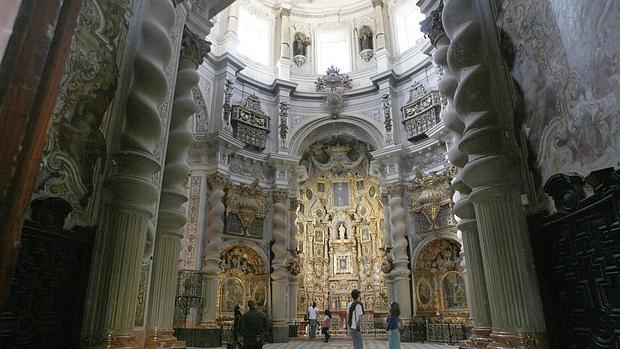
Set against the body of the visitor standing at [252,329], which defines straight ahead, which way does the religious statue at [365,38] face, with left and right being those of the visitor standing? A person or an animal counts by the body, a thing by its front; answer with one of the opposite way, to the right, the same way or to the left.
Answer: the opposite way

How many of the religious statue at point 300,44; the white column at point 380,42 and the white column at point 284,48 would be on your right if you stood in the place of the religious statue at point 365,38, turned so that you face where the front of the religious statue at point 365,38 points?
2

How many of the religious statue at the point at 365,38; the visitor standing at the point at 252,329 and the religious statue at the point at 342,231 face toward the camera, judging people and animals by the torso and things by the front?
2

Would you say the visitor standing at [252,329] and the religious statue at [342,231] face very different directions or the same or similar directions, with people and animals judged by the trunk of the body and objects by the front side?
very different directions

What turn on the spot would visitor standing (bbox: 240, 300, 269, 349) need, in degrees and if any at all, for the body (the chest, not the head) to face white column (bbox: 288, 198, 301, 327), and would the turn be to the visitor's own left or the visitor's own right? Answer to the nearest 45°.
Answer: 0° — they already face it

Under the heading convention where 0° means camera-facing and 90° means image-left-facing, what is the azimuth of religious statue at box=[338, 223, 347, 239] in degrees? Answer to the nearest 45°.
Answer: approximately 0°

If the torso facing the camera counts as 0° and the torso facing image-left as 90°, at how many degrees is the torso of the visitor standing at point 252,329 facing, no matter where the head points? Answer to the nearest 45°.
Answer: approximately 180°
